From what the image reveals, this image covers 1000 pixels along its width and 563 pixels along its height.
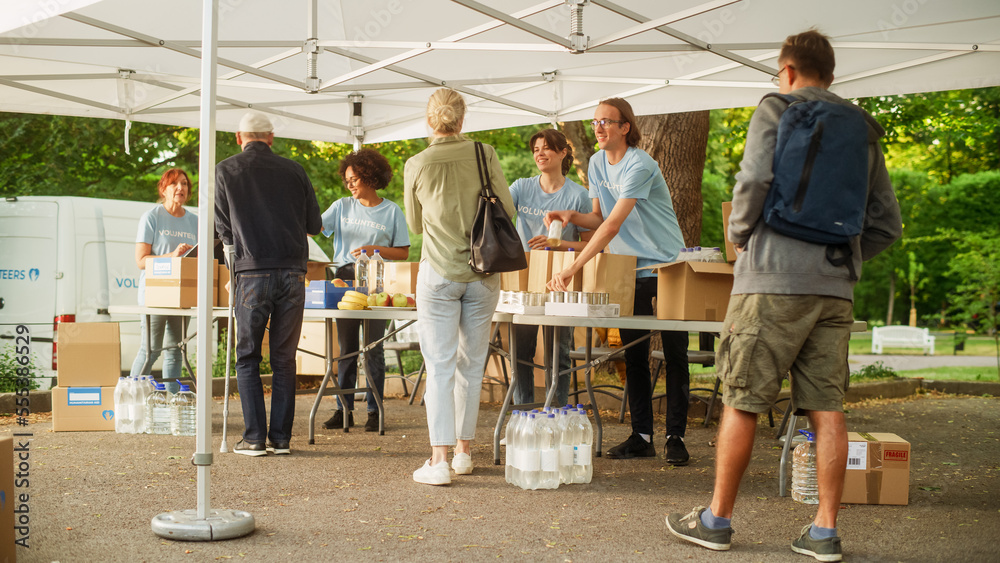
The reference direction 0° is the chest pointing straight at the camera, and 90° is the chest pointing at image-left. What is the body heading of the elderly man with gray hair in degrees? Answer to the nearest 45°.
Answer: approximately 180°

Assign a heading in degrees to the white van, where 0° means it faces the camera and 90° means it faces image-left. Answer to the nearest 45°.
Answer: approximately 225°

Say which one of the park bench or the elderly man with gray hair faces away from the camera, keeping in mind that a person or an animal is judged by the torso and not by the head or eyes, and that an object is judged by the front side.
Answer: the elderly man with gray hair

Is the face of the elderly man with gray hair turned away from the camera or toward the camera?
away from the camera

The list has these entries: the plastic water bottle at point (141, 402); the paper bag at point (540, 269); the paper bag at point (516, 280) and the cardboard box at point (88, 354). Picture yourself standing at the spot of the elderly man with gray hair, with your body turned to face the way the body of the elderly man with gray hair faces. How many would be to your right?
2

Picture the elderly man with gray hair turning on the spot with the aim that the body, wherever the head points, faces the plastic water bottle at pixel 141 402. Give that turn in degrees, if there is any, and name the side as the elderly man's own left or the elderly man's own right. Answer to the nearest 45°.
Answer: approximately 45° to the elderly man's own left

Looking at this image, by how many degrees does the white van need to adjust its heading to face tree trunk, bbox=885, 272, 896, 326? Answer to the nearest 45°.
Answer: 0° — it already faces it

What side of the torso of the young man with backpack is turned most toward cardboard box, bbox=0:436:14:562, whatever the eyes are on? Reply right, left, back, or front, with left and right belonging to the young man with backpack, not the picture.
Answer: left

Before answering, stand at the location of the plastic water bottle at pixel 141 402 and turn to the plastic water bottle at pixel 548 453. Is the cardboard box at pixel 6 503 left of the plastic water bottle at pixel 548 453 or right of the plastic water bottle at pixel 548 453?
right

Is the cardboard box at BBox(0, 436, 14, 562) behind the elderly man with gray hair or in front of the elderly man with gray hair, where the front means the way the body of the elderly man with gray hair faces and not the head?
behind

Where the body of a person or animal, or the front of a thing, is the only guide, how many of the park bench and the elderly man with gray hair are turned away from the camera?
1

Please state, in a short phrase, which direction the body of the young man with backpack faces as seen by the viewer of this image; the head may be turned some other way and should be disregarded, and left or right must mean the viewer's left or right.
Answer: facing away from the viewer and to the left of the viewer

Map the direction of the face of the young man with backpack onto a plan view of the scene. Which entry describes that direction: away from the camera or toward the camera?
away from the camera

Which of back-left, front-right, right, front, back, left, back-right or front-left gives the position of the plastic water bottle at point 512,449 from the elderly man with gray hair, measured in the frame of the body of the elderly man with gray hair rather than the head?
back-right
